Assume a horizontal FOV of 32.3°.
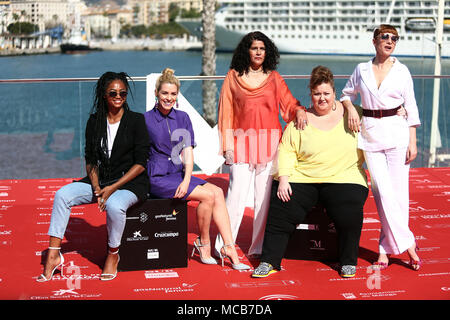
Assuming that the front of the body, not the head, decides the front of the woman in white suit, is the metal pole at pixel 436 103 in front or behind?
behind

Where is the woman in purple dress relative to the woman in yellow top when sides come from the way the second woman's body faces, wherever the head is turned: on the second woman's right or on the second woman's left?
on the second woman's right

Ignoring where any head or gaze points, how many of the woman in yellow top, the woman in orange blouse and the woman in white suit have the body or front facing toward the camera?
3

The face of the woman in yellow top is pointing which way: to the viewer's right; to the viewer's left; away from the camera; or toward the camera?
toward the camera

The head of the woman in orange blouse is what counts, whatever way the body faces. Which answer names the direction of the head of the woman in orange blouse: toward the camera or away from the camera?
toward the camera

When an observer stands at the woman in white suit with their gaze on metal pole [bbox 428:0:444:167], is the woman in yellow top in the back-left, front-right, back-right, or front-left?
back-left

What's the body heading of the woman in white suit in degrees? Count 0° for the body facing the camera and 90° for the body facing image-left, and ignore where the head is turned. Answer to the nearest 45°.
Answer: approximately 0°

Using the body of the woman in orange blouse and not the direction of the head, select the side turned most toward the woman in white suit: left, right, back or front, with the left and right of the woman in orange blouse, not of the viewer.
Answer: left

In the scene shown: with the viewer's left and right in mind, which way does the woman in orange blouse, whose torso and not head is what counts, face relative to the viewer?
facing the viewer
